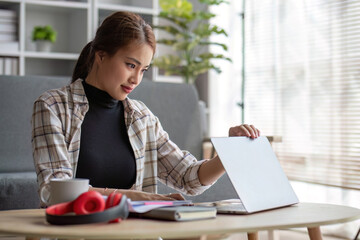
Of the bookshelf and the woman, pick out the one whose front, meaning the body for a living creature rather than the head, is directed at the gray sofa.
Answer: the bookshelf

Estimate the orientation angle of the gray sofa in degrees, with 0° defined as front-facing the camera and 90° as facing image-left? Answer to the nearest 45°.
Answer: approximately 0°

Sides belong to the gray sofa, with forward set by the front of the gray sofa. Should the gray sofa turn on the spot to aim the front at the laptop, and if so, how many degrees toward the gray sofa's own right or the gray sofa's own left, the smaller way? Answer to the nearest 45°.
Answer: approximately 45° to the gray sofa's own left

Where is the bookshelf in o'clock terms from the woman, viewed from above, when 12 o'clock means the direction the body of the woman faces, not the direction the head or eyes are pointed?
The bookshelf is roughly at 7 o'clock from the woman.

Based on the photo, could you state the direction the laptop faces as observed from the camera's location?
facing away from the viewer and to the left of the viewer

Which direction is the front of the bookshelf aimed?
toward the camera

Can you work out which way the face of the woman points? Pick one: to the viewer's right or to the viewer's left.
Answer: to the viewer's right

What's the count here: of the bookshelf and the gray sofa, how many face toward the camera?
2

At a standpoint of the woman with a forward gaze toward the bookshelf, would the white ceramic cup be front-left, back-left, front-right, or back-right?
back-left

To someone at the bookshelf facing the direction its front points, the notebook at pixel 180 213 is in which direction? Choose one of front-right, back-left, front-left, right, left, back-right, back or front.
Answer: front

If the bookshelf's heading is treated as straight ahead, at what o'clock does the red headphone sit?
The red headphone is roughly at 12 o'clock from the bookshelf.

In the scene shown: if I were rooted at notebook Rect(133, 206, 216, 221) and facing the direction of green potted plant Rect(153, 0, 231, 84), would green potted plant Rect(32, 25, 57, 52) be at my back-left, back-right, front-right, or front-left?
front-left

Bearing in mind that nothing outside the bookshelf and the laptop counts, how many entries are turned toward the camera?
1

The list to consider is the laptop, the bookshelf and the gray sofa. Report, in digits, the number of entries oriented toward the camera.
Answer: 2

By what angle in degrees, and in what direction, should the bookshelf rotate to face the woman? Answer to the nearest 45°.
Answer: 0° — it already faces them

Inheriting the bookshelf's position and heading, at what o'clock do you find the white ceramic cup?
The white ceramic cup is roughly at 12 o'clock from the bookshelf.
